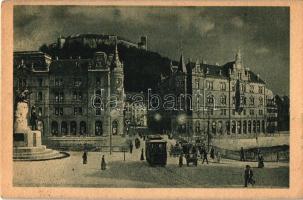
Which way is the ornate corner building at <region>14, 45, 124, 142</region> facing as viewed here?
toward the camera

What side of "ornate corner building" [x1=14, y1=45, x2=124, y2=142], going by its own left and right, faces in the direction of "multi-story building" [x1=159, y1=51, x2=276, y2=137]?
left

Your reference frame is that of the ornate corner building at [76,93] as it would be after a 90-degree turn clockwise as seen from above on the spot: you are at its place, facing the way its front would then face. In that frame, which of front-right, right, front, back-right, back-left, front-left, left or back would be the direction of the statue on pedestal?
front
